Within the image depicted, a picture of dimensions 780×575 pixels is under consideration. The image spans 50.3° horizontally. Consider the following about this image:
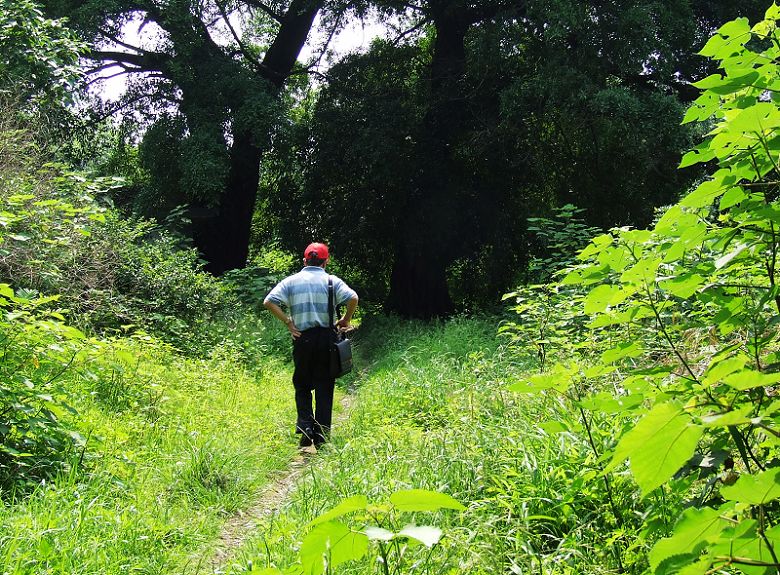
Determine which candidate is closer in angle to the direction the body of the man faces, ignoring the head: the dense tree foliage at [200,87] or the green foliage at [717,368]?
the dense tree foliage

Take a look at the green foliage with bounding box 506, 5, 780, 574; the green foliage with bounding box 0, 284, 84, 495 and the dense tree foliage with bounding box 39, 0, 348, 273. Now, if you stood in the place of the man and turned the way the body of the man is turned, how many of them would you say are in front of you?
1

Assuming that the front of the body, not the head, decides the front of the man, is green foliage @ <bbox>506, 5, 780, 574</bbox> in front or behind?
behind

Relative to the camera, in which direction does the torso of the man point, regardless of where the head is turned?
away from the camera

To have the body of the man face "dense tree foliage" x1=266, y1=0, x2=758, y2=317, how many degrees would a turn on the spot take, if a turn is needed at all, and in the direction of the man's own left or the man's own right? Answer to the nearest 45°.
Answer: approximately 45° to the man's own right

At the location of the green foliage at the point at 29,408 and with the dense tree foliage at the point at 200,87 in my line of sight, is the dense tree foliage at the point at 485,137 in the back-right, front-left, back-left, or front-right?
front-right

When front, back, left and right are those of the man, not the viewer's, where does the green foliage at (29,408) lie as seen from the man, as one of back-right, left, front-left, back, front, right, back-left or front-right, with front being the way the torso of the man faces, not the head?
back-left

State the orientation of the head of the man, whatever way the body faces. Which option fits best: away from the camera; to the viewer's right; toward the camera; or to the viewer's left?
away from the camera

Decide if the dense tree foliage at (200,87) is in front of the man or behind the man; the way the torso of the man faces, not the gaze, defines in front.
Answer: in front

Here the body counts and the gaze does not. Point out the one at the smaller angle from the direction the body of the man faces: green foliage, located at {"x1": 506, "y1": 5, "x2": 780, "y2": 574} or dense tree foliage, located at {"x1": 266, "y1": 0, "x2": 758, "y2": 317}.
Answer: the dense tree foliage

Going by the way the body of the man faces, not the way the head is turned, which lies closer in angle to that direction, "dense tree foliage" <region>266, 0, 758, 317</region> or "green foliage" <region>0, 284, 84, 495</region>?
the dense tree foliage

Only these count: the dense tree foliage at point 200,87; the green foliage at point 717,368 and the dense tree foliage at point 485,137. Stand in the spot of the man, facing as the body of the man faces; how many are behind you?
1
